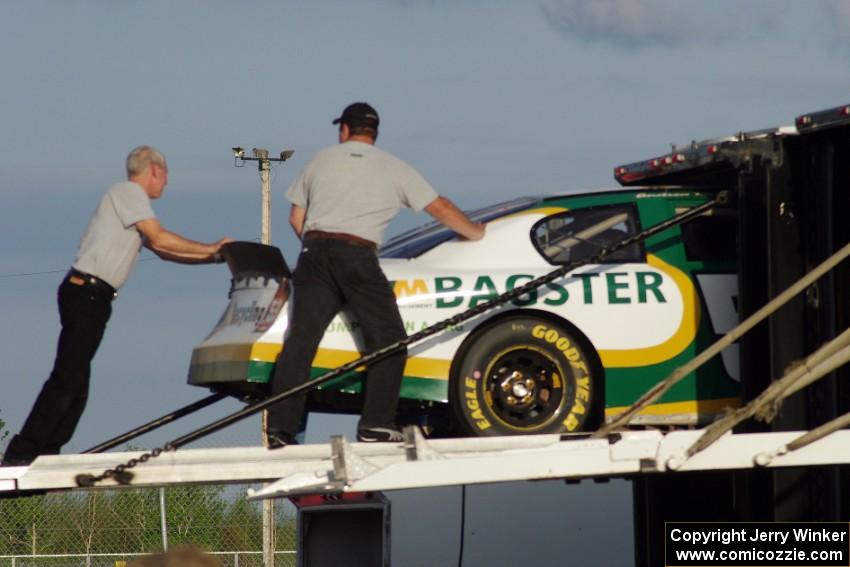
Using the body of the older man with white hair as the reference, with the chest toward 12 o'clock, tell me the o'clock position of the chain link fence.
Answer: The chain link fence is roughly at 9 o'clock from the older man with white hair.

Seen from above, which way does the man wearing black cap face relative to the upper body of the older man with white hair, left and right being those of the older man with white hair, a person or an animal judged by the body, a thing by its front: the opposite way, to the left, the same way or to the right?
to the left

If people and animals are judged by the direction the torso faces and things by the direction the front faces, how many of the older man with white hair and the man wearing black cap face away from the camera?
1

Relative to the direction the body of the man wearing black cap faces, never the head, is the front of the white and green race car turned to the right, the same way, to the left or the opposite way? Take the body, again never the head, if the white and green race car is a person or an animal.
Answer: to the right

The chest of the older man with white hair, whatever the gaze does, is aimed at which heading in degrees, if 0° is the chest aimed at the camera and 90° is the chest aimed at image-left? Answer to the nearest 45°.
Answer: approximately 270°

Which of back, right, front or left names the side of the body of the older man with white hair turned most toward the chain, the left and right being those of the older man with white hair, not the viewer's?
front

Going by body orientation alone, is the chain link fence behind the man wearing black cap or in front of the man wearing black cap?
in front

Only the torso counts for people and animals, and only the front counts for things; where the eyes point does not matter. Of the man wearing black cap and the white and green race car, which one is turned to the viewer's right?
the white and green race car

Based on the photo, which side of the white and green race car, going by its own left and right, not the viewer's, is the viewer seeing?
right

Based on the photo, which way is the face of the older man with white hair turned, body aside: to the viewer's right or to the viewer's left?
to the viewer's right

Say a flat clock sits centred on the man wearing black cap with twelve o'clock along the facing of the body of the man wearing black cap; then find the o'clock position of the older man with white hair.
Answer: The older man with white hair is roughly at 9 o'clock from the man wearing black cap.

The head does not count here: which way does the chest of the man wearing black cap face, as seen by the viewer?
away from the camera

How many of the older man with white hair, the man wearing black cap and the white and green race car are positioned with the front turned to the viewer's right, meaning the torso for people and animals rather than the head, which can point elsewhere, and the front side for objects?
2

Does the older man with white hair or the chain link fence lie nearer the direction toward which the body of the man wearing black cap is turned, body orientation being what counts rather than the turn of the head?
the chain link fence

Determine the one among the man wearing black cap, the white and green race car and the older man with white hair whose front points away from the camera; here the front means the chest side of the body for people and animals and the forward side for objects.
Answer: the man wearing black cap
